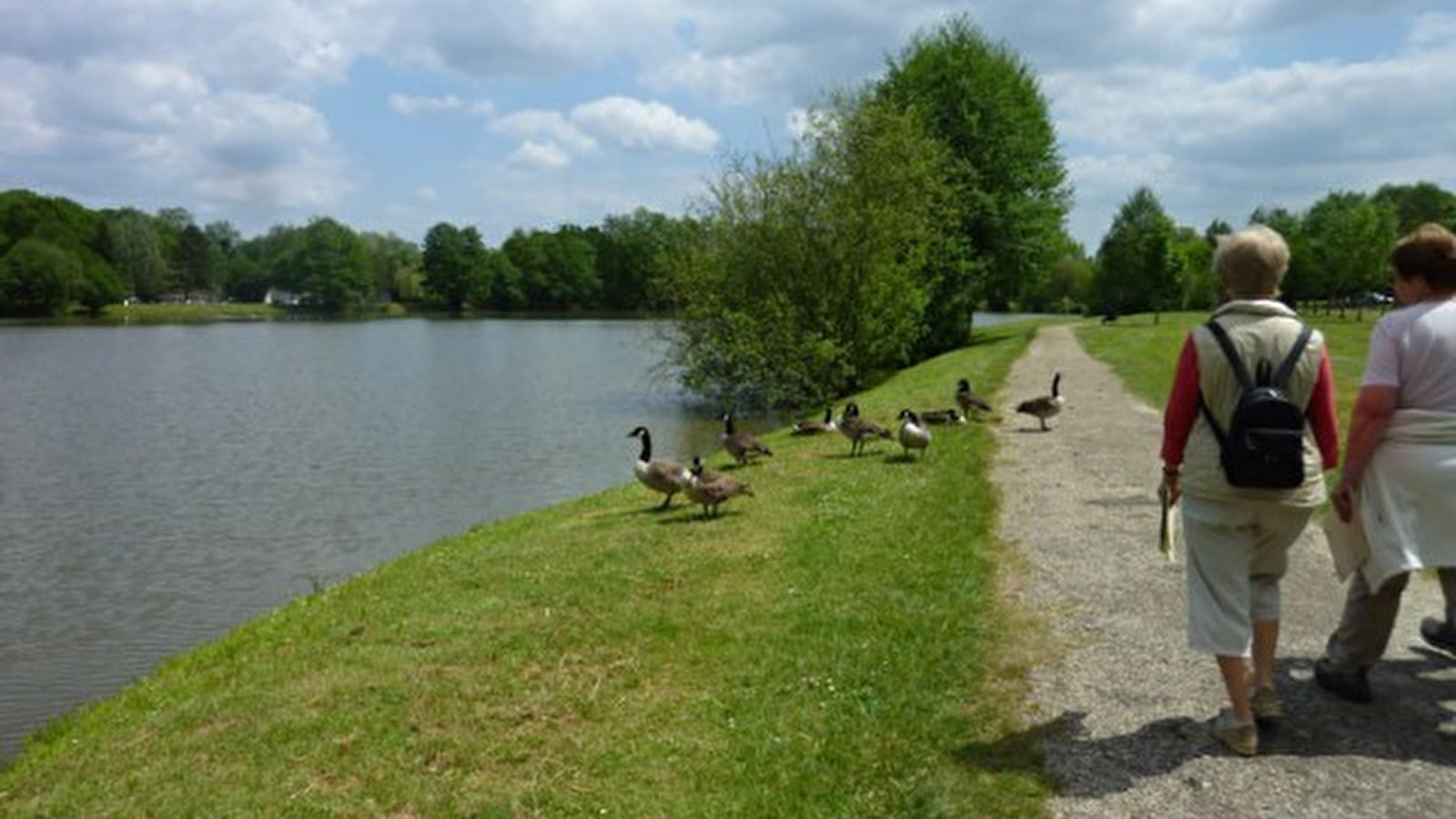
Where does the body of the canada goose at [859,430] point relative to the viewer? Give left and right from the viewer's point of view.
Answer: facing to the left of the viewer

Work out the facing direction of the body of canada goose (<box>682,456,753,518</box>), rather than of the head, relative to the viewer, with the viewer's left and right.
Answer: facing to the left of the viewer

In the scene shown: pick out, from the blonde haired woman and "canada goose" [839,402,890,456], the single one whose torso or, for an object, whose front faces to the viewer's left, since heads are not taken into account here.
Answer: the canada goose

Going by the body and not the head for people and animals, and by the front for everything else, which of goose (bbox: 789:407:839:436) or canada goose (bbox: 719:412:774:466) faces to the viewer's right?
the goose

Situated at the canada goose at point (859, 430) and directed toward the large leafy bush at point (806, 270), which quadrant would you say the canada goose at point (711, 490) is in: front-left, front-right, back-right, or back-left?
back-left

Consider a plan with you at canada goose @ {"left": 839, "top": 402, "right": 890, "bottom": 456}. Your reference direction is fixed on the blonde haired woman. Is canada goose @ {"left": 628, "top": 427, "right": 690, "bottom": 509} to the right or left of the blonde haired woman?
right

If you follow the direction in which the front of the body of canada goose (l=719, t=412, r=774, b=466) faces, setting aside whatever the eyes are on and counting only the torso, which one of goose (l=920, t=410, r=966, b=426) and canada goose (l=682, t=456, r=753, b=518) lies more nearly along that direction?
the canada goose

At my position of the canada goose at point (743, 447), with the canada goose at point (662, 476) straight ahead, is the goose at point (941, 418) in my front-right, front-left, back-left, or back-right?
back-left
